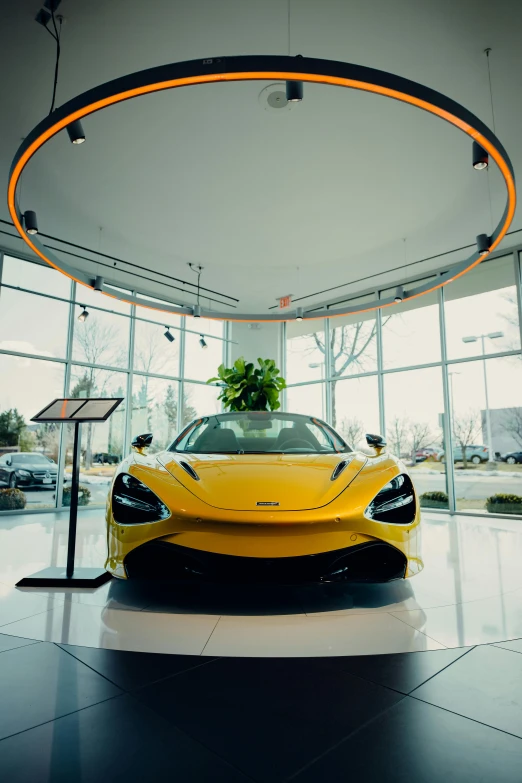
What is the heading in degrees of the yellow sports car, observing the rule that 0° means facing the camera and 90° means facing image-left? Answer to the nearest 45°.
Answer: approximately 0°

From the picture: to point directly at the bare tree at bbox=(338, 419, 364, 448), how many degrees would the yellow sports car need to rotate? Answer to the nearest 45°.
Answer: approximately 180°

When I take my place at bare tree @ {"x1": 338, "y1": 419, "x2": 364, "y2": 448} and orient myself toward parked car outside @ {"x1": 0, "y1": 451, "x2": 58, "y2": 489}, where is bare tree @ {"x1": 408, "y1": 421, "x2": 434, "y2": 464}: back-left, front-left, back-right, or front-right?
back-left

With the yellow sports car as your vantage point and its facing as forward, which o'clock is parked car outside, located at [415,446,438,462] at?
The parked car outside is roughly at 7 o'clock from the yellow sports car.

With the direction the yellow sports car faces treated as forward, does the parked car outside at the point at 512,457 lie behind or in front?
behind

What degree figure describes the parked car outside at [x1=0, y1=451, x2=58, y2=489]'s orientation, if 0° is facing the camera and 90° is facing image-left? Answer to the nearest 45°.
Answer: approximately 315°

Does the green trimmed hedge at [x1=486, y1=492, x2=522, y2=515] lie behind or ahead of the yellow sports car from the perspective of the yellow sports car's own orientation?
behind

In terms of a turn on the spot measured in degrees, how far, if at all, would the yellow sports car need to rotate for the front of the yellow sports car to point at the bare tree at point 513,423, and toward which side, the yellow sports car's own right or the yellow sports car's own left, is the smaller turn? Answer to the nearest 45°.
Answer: approximately 135° to the yellow sports car's own left

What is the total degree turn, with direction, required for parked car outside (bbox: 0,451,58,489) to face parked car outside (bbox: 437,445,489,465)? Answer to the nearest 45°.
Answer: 0° — it already faces it
